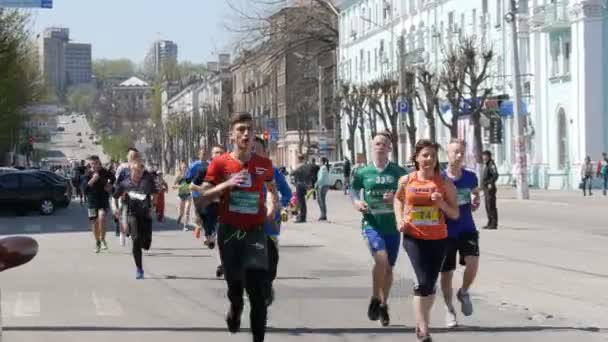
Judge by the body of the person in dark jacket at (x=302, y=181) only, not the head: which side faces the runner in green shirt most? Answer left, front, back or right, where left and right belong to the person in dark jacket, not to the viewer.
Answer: left

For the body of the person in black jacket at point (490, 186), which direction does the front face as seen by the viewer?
to the viewer's left

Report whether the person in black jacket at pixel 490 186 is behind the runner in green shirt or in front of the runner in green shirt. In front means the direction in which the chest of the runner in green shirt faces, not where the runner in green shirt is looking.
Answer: behind

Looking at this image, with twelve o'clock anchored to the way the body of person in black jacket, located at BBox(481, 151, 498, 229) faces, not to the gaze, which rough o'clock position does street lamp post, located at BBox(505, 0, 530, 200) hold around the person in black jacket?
The street lamp post is roughly at 3 o'clock from the person in black jacket.

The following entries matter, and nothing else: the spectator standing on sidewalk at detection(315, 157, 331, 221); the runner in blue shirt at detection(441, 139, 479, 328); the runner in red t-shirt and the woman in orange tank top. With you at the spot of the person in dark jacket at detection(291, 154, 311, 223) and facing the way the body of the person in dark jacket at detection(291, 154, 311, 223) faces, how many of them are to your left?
3

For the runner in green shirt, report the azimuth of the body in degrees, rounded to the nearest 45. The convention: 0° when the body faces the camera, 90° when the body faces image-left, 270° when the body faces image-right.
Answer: approximately 0°

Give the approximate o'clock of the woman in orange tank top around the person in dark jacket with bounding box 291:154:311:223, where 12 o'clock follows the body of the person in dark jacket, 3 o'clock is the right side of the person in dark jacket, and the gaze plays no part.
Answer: The woman in orange tank top is roughly at 9 o'clock from the person in dark jacket.

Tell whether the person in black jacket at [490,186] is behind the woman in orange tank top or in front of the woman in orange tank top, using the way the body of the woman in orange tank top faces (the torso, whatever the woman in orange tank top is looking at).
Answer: behind

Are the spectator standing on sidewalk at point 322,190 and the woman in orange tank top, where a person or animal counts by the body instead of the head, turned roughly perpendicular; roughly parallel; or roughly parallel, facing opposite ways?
roughly perpendicular

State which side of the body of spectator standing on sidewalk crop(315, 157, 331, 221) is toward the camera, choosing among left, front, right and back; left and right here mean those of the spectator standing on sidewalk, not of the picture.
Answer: left
